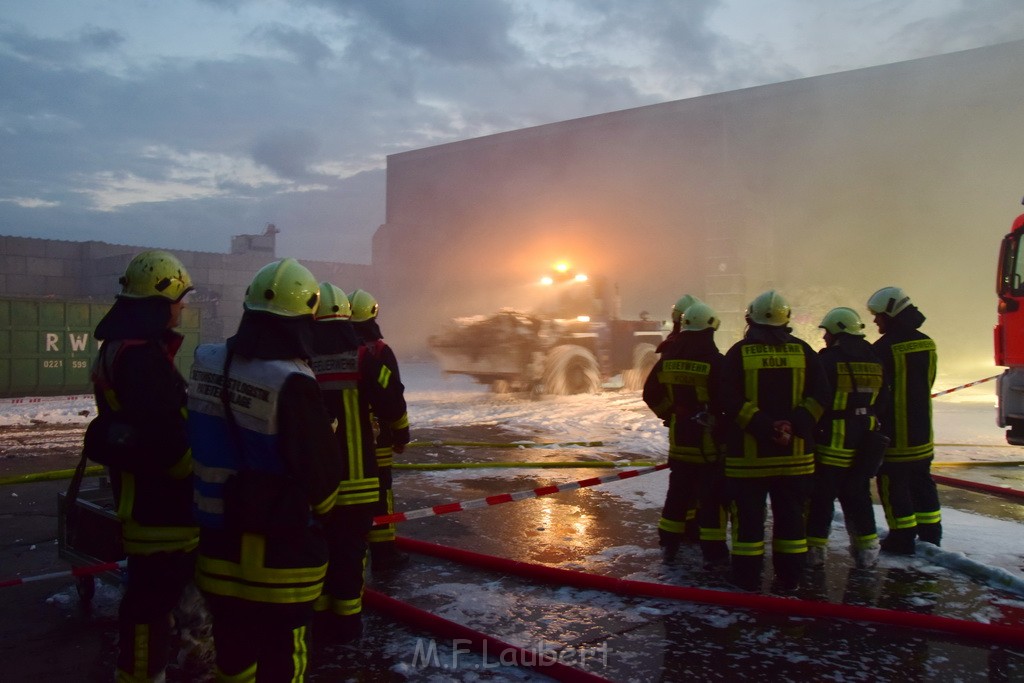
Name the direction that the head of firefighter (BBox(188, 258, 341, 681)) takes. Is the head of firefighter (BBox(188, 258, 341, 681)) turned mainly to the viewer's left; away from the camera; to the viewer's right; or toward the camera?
away from the camera

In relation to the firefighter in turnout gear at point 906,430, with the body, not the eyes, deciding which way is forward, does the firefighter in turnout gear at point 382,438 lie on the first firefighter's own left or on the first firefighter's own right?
on the first firefighter's own left

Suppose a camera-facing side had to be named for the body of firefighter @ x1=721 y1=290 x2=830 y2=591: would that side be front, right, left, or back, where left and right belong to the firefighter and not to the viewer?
back

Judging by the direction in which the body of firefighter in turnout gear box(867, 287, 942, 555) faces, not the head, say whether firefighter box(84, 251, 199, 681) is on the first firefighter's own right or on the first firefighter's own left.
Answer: on the first firefighter's own left

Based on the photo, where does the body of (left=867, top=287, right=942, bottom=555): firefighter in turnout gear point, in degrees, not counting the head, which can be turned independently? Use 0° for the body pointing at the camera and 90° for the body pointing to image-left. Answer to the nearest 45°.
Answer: approximately 135°

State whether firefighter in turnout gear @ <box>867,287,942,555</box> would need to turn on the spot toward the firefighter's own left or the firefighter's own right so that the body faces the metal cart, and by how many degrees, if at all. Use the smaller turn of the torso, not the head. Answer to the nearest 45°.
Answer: approximately 90° to the firefighter's own left

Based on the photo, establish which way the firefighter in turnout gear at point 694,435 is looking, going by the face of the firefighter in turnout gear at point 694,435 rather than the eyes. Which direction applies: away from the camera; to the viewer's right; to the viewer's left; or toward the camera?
away from the camera

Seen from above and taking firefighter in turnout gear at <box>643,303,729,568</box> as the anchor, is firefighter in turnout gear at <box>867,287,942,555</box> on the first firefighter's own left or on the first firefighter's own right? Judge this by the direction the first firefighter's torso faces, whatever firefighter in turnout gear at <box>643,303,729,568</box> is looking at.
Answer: on the first firefighter's own right

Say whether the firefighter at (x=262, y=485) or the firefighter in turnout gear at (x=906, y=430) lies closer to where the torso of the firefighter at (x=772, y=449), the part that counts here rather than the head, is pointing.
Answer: the firefighter in turnout gear

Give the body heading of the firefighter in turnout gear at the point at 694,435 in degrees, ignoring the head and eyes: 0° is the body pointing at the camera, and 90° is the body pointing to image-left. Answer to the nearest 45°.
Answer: approximately 180°

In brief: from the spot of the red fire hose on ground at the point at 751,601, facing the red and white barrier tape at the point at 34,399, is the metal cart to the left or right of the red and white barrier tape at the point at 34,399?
left

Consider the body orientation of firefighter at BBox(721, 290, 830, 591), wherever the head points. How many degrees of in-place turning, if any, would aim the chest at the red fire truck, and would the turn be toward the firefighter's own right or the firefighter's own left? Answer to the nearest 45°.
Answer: approximately 45° to the firefighter's own right

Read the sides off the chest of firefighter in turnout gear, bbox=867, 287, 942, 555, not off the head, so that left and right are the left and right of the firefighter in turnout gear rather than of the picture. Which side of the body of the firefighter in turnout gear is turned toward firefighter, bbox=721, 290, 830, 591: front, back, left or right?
left

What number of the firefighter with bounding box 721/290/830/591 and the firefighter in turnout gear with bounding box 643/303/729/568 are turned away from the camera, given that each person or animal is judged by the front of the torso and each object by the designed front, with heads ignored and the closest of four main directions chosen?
2

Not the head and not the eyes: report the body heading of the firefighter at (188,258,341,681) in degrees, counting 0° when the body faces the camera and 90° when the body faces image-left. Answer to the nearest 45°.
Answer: approximately 225°
